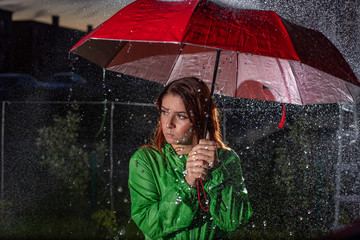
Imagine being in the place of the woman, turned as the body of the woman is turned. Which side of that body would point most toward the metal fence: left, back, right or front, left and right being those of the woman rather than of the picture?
back

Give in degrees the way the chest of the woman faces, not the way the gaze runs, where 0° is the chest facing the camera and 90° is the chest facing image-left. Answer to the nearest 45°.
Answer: approximately 0°
